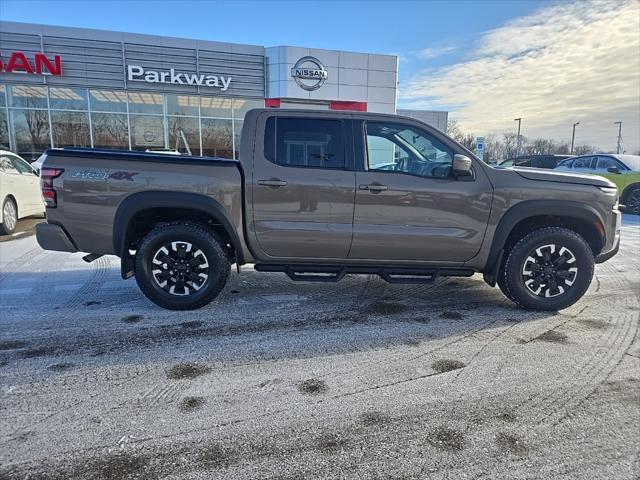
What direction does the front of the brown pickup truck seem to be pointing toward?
to the viewer's right

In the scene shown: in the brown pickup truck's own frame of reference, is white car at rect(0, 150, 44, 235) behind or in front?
behind

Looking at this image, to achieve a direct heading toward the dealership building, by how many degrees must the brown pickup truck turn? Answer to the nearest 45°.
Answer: approximately 135° to its left

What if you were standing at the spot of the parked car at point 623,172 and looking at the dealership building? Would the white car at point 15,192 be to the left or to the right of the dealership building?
left

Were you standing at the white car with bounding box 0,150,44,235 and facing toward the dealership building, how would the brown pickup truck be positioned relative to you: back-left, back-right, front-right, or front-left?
back-right

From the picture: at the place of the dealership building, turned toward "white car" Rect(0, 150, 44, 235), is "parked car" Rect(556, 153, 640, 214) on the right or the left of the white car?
left
